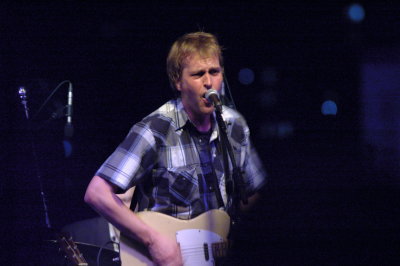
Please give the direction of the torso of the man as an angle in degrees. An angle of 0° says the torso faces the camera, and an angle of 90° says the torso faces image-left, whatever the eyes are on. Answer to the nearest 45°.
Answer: approximately 315°
